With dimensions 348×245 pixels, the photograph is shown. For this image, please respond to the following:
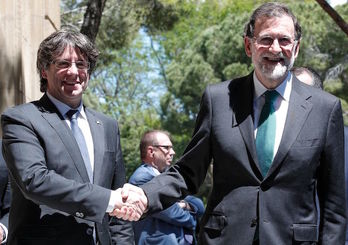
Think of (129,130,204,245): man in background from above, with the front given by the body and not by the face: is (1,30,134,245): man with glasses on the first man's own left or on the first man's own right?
on the first man's own right

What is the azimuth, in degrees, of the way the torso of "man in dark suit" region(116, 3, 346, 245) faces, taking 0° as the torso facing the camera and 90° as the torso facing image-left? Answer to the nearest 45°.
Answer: approximately 0°

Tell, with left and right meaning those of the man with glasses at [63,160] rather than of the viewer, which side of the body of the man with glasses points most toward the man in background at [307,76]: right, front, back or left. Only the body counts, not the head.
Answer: left

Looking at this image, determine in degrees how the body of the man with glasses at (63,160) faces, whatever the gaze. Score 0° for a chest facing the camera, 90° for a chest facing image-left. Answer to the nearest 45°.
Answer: approximately 315°

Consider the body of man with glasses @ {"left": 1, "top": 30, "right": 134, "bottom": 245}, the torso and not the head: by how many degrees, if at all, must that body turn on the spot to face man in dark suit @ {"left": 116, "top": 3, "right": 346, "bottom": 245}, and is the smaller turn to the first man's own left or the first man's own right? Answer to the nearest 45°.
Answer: approximately 45° to the first man's own left

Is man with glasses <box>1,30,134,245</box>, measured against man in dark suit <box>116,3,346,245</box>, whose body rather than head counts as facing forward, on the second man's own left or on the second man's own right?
on the second man's own right
